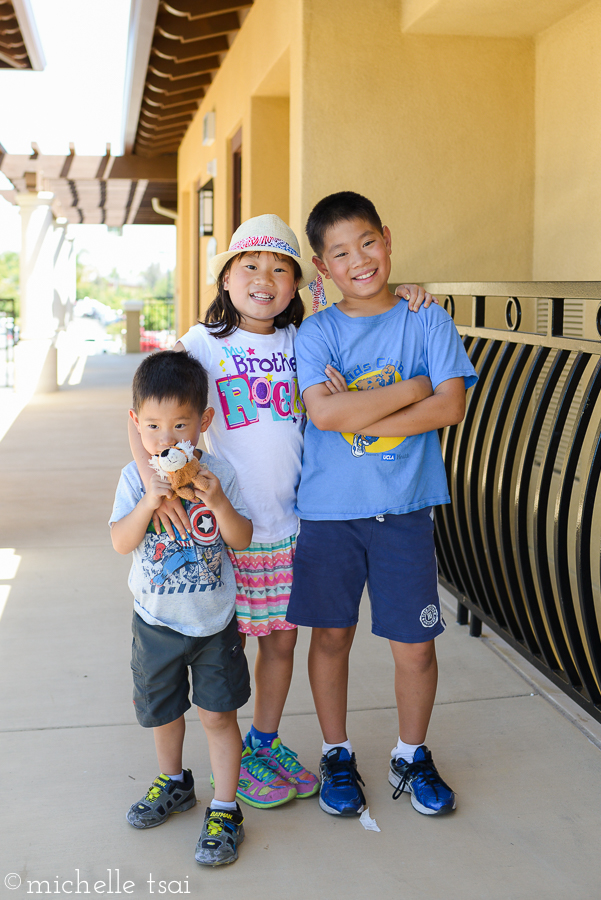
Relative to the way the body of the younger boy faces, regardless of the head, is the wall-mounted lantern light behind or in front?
behind

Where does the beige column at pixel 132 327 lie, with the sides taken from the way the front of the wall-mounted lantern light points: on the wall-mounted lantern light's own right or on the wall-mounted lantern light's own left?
on the wall-mounted lantern light's own right

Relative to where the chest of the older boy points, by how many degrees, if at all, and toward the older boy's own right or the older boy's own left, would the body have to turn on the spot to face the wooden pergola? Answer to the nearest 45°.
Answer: approximately 180°

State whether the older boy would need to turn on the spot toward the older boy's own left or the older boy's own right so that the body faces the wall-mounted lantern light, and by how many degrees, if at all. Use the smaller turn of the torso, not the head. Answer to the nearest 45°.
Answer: approximately 180°

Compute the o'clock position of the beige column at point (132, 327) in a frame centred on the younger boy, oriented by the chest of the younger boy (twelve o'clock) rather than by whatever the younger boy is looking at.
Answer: The beige column is roughly at 6 o'clock from the younger boy.

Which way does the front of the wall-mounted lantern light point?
to the viewer's left

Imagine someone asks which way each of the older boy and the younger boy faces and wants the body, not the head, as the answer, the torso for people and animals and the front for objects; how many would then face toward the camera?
2

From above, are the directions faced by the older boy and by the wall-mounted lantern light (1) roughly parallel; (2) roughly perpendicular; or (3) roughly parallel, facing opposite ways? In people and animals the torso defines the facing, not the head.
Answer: roughly perpendicular

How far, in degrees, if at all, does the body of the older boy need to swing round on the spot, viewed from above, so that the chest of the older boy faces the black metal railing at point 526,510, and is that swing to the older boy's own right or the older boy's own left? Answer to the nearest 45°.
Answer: approximately 135° to the older boy's own left

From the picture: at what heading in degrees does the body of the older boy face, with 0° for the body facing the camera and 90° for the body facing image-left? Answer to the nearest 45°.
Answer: approximately 0°
